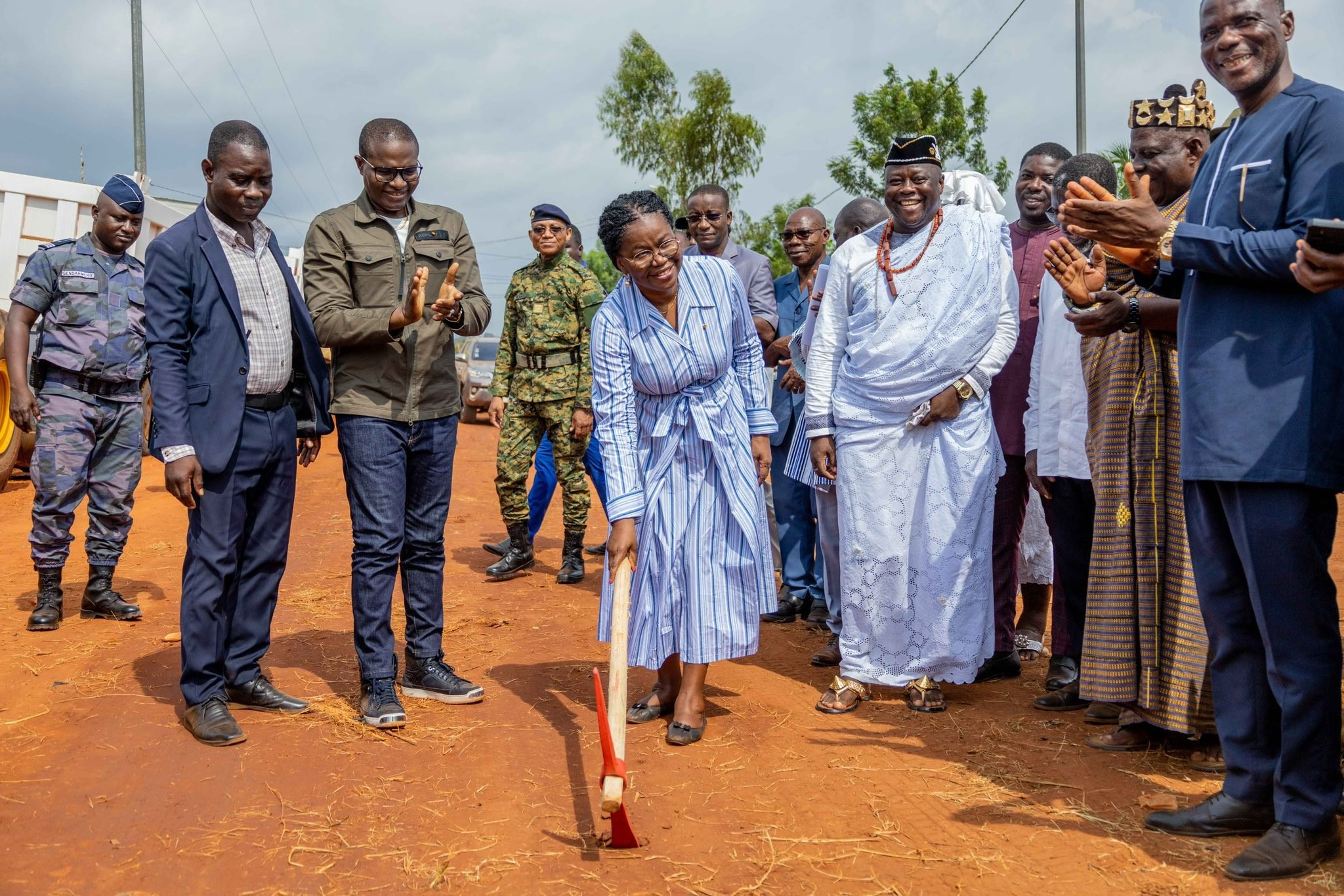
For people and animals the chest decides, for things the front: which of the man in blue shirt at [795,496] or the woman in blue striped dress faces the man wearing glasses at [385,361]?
the man in blue shirt

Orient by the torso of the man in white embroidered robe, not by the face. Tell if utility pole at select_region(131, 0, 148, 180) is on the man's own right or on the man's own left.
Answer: on the man's own right

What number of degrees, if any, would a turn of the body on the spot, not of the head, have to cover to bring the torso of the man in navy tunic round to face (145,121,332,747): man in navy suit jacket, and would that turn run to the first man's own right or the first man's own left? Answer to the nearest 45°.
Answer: approximately 45° to the first man's own right

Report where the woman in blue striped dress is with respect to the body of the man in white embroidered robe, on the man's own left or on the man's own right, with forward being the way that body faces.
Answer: on the man's own right

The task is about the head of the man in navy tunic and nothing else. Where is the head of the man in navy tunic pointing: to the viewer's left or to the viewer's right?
to the viewer's left

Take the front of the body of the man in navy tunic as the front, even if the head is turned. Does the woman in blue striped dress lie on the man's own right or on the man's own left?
on the man's own right

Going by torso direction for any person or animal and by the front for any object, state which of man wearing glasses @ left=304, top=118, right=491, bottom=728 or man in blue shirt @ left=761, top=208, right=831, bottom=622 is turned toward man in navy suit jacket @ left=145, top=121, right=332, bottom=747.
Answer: the man in blue shirt

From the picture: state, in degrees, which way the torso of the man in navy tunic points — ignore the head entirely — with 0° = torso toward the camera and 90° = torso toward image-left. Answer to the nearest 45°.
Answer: approximately 45°

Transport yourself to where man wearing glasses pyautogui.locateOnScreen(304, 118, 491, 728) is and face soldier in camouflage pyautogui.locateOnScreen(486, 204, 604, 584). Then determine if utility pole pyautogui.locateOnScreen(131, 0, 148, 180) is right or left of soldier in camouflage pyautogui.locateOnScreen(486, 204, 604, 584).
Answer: left

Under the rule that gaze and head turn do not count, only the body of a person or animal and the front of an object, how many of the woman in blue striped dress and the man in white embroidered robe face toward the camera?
2

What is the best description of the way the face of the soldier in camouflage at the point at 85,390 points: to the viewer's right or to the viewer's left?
to the viewer's right
